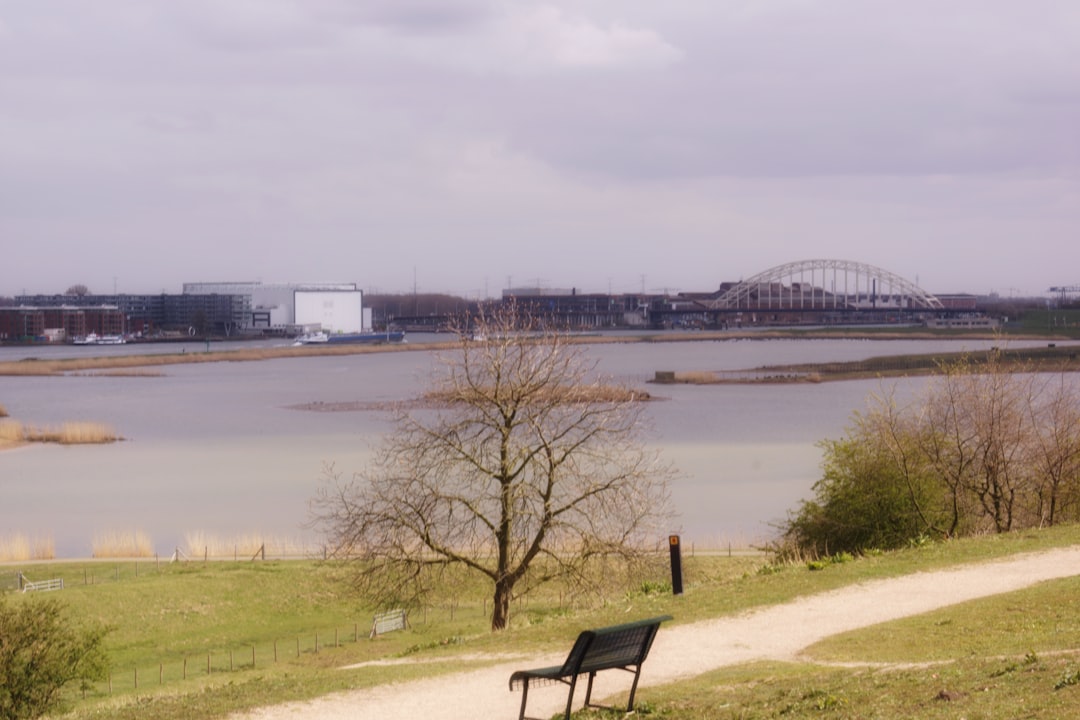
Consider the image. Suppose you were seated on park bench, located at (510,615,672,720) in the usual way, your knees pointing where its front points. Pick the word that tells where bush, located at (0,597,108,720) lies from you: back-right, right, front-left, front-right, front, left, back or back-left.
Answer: front

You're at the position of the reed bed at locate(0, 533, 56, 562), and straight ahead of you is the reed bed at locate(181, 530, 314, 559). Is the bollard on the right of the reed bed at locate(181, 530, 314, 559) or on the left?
right

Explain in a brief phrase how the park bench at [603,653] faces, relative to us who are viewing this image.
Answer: facing away from the viewer and to the left of the viewer

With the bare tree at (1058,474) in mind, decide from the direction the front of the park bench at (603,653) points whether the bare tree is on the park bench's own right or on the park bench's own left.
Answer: on the park bench's own right

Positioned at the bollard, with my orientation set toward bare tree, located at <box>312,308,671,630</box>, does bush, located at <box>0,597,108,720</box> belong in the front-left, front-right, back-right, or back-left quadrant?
front-left

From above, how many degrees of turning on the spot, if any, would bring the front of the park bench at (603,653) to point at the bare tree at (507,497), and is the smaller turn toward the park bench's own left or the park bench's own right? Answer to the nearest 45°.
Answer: approximately 45° to the park bench's own right

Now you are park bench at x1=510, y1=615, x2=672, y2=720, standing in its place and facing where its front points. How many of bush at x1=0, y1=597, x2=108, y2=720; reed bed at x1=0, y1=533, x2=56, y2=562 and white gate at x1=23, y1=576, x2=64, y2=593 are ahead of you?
3

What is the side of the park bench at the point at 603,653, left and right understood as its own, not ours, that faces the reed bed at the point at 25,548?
front

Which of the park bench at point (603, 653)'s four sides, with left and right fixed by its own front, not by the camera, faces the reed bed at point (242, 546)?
front
